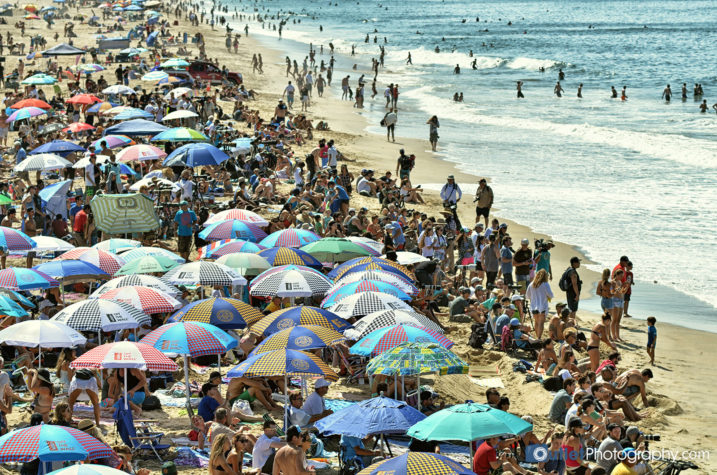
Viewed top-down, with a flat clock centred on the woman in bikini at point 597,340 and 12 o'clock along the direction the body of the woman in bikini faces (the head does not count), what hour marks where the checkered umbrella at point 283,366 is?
The checkered umbrella is roughly at 4 o'clock from the woman in bikini.

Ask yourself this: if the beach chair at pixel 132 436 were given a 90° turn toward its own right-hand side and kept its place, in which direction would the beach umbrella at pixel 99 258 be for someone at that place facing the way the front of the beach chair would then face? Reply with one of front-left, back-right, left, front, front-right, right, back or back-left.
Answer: back

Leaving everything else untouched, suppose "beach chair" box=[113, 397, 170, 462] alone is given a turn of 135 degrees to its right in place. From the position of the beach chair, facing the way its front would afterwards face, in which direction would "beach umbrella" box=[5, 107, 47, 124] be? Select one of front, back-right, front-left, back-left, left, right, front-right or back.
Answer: back-right

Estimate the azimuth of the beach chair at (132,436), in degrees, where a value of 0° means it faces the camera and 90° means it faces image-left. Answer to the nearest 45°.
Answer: approximately 270°

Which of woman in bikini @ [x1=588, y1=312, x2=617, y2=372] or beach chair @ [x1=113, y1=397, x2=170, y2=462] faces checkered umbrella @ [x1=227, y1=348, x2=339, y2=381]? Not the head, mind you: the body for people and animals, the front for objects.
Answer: the beach chair

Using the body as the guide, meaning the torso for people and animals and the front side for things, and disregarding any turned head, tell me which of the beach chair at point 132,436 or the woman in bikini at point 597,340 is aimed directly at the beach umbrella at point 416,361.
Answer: the beach chair

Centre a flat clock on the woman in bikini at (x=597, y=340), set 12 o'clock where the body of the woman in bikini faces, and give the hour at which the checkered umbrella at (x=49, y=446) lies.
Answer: The checkered umbrella is roughly at 4 o'clock from the woman in bikini.

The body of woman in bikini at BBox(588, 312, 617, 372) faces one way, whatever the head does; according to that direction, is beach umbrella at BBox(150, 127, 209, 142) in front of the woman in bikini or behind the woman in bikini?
behind

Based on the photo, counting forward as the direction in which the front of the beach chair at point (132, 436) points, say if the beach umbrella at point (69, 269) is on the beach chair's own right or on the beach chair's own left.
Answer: on the beach chair's own left

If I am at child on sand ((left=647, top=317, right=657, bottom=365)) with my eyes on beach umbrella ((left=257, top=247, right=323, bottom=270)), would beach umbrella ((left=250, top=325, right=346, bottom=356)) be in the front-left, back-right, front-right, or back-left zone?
front-left

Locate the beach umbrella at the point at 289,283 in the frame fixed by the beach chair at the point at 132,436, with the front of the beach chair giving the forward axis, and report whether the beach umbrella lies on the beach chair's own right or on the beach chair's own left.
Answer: on the beach chair's own left
